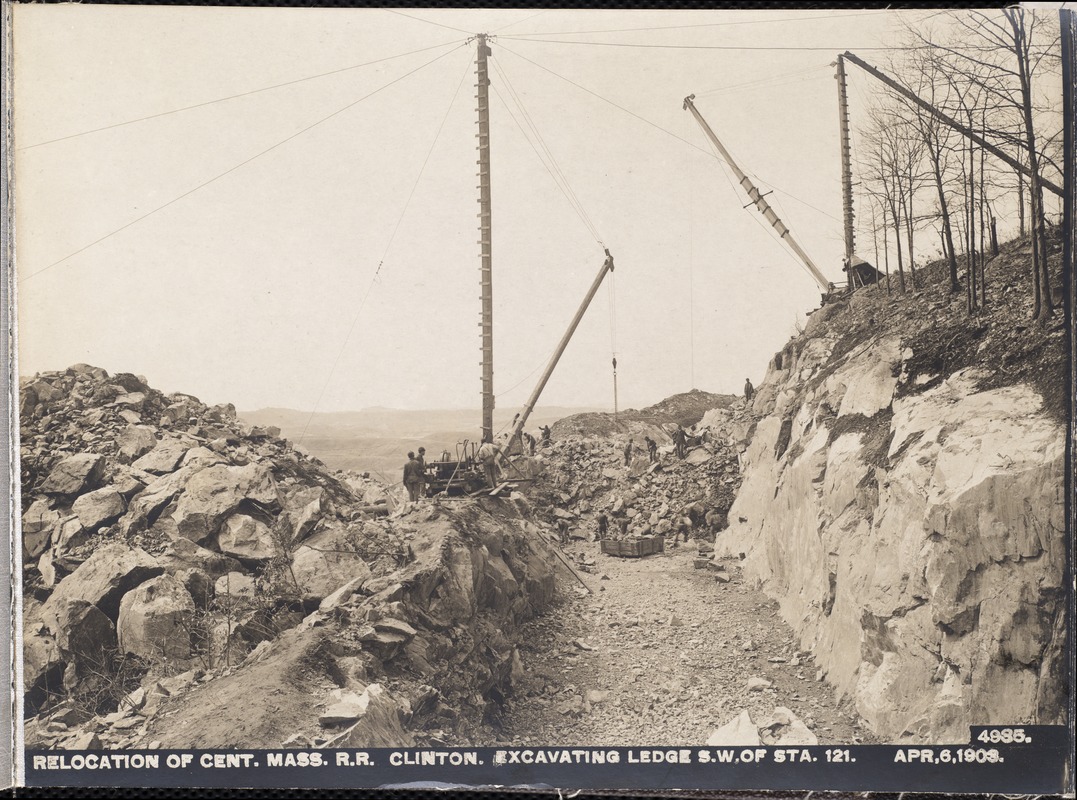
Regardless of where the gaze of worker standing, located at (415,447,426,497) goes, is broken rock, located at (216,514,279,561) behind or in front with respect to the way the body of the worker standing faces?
behind

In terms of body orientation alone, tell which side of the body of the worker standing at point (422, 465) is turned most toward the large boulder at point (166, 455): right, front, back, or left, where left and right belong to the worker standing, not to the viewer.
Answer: back

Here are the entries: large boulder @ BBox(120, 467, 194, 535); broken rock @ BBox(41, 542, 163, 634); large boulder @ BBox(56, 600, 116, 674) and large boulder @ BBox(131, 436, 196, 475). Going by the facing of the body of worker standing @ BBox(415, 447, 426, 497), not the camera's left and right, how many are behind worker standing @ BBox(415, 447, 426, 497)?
4

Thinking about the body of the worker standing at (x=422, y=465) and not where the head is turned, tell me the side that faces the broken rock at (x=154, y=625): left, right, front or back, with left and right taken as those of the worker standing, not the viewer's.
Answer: back

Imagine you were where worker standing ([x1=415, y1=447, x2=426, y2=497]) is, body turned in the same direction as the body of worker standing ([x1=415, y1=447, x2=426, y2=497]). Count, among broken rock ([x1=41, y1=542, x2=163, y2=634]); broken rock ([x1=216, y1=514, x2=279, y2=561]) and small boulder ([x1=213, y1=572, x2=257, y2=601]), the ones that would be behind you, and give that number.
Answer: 3

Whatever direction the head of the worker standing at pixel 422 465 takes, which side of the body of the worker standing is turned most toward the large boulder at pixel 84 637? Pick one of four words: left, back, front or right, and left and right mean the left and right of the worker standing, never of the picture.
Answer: back
